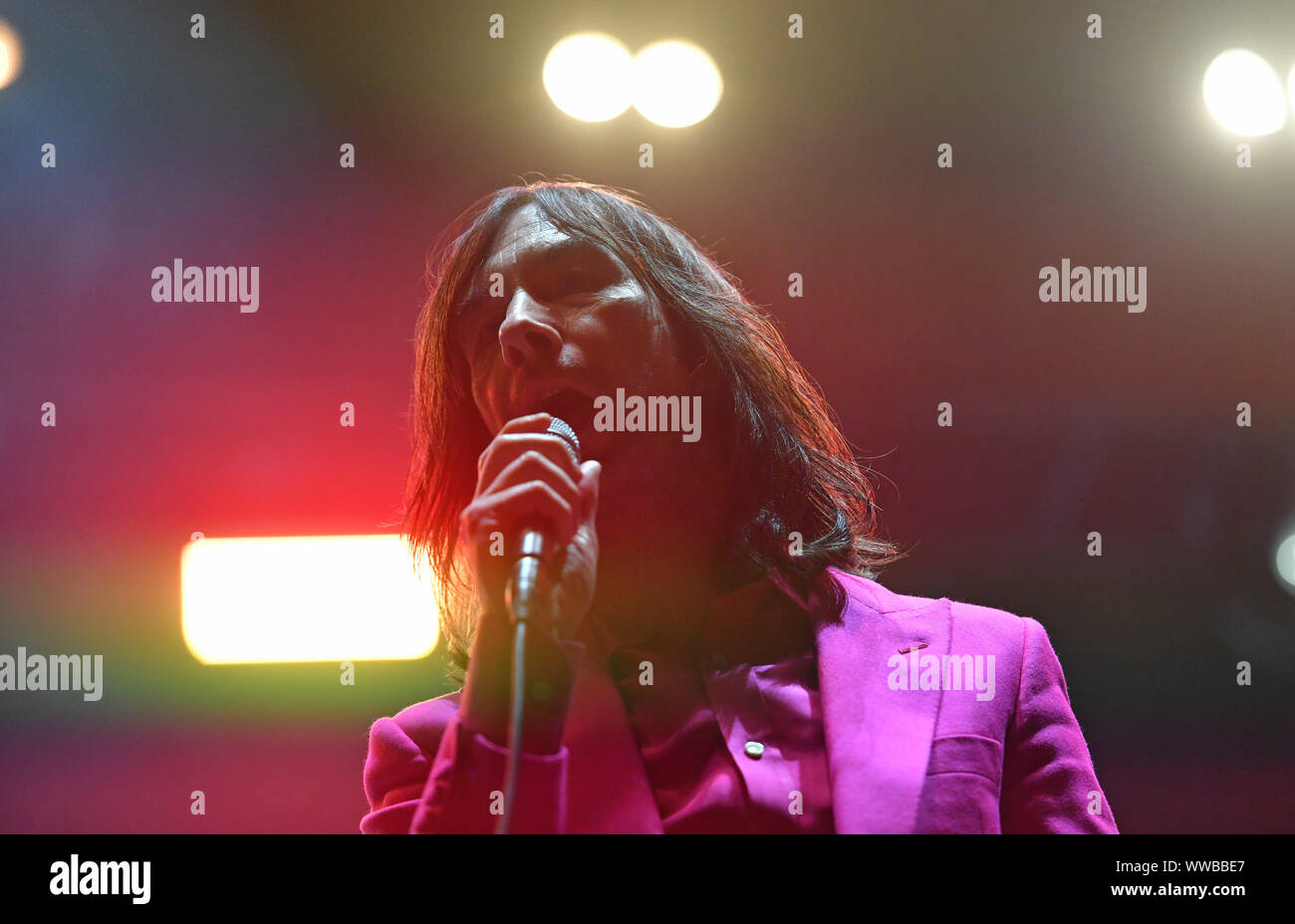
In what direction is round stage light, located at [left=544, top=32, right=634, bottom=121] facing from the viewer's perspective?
toward the camera

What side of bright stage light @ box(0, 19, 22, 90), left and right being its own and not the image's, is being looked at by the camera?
front

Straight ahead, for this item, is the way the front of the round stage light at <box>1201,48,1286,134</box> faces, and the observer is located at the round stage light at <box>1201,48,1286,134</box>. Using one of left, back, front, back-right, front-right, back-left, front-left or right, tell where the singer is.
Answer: front-right

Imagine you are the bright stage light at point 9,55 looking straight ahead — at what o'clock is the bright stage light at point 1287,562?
the bright stage light at point 1287,562 is roughly at 10 o'clock from the bright stage light at point 9,55.

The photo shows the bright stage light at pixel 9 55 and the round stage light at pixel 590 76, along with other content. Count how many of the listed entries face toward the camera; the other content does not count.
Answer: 2

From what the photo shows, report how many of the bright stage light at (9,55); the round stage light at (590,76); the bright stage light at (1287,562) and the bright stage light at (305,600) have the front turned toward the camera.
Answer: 4

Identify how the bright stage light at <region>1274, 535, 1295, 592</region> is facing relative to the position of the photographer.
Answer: facing the viewer

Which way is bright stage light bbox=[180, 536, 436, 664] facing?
toward the camera

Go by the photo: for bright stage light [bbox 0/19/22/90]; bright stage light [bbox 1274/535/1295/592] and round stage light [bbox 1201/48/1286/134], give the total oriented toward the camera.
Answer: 3
